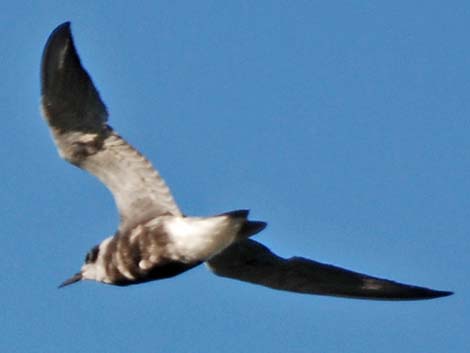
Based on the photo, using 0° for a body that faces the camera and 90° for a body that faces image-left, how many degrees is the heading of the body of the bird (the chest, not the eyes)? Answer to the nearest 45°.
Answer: approximately 90°
